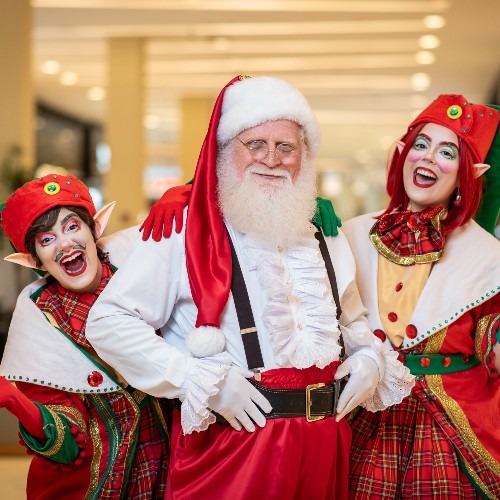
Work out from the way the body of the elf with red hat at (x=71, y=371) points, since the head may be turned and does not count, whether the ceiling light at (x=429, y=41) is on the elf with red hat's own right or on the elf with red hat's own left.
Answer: on the elf with red hat's own left

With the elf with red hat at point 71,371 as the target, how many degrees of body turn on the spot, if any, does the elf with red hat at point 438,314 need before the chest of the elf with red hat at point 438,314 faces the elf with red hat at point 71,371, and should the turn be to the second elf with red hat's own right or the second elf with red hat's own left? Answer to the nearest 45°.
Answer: approximately 45° to the second elf with red hat's own right

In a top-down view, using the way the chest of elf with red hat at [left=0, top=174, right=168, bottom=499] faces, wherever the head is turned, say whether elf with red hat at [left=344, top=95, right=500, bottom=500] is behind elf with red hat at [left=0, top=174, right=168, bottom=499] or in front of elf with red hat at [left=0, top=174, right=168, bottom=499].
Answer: in front

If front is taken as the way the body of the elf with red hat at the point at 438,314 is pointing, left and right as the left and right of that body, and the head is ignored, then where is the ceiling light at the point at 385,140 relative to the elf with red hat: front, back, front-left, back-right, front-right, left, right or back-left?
back-right

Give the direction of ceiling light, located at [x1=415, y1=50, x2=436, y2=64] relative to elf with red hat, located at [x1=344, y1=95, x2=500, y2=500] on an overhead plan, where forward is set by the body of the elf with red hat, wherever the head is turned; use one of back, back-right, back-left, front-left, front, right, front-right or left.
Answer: back-right

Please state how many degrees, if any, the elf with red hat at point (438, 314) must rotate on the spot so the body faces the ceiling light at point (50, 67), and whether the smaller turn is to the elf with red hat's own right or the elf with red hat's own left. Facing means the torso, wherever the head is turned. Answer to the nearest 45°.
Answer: approximately 90° to the elf with red hat's own right

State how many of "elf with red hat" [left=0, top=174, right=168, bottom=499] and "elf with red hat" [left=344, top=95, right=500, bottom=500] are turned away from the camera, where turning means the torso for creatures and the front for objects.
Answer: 0

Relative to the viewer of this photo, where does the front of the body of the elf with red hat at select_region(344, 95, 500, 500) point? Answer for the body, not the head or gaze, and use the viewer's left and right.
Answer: facing the viewer and to the left of the viewer

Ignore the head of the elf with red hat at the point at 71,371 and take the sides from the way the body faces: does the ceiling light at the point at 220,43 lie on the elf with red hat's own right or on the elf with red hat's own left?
on the elf with red hat's own left

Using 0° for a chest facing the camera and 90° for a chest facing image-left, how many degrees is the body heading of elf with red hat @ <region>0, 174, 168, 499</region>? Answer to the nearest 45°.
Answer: approximately 315°

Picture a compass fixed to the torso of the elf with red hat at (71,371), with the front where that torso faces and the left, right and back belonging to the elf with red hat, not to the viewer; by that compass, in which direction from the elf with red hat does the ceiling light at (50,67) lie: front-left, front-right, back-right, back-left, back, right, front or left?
back-left
